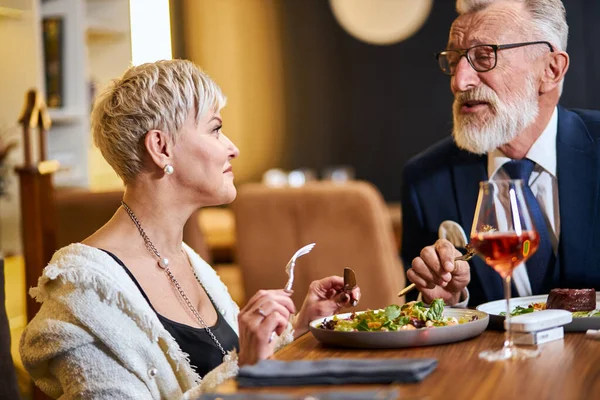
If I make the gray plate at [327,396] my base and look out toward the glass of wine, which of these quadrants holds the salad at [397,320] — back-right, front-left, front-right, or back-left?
front-left

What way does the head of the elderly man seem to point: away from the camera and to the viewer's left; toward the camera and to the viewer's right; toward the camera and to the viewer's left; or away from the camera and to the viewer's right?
toward the camera and to the viewer's left
